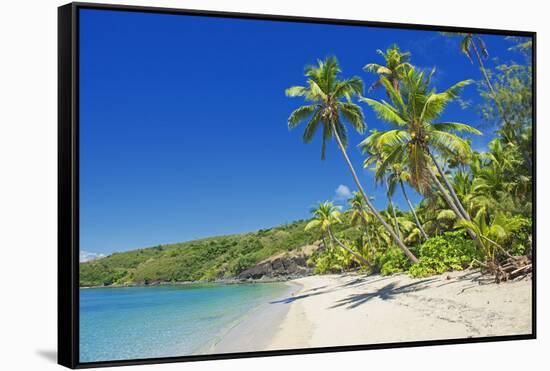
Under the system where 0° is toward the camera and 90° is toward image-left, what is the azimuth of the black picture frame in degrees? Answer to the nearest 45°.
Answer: approximately 315°
